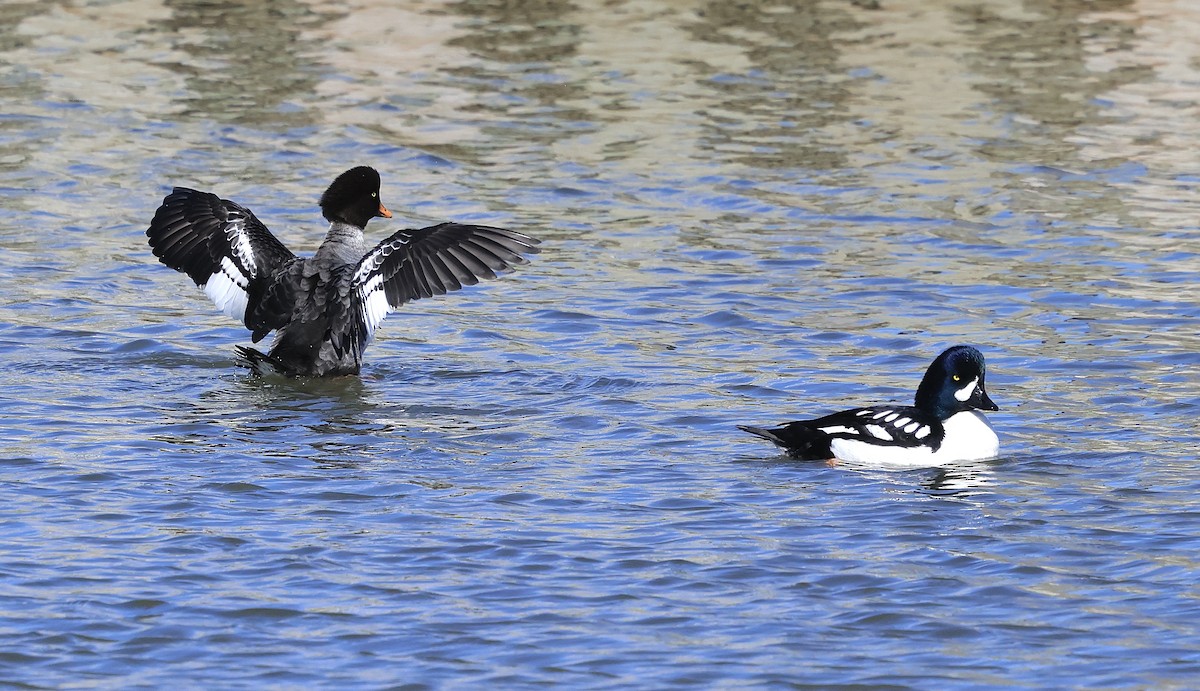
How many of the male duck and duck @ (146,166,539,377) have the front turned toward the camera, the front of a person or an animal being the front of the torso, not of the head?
0

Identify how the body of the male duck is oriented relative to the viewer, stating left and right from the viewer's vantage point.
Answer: facing to the right of the viewer

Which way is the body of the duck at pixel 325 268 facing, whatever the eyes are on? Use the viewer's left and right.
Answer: facing away from the viewer and to the right of the viewer

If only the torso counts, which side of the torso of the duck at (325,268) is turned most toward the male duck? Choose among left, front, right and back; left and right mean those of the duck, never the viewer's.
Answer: right

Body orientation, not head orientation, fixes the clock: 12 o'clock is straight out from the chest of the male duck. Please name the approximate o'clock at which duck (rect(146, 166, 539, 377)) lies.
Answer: The duck is roughly at 7 o'clock from the male duck.
